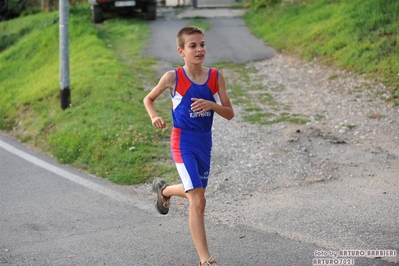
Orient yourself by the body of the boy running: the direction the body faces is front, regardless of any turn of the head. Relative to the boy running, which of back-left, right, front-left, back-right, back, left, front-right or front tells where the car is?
back-left

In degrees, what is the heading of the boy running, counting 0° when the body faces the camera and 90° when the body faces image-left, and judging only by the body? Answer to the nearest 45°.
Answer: approximately 315°
